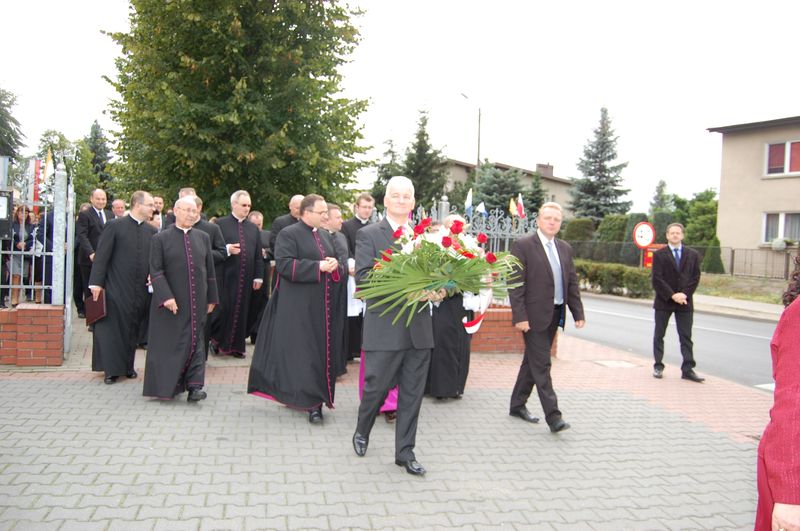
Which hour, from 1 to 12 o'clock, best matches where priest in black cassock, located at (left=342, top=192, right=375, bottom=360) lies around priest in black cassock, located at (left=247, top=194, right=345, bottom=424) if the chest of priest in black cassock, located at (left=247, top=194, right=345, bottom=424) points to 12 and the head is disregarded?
priest in black cassock, located at (left=342, top=192, right=375, bottom=360) is roughly at 8 o'clock from priest in black cassock, located at (left=247, top=194, right=345, bottom=424).

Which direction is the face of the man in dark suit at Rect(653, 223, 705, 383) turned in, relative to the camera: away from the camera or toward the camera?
toward the camera

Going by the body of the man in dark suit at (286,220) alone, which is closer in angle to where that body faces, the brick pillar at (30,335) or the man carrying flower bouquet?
the man carrying flower bouquet

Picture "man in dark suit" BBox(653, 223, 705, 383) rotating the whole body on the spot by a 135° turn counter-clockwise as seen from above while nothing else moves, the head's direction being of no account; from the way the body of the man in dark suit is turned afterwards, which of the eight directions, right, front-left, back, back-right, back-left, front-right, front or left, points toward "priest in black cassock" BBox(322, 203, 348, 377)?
back

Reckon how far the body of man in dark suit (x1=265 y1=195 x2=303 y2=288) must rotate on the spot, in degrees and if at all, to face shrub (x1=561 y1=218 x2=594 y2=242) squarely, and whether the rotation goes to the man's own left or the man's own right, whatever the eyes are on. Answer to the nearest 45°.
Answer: approximately 90° to the man's own left

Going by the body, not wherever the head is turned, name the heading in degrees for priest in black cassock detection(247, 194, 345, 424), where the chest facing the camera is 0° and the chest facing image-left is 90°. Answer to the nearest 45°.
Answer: approximately 315°

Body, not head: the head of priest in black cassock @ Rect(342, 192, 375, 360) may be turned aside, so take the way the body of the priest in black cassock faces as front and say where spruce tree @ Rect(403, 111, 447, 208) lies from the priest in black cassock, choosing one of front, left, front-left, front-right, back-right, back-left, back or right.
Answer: back-left

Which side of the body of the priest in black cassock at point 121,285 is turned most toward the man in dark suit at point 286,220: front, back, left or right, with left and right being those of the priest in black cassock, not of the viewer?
left

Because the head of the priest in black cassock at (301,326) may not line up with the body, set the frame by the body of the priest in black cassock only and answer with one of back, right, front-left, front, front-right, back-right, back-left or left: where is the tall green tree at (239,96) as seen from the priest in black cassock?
back-left

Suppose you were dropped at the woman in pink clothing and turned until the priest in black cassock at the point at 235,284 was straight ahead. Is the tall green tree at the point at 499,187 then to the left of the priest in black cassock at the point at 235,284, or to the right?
right

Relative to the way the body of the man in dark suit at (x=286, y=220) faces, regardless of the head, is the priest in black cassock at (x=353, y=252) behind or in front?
in front

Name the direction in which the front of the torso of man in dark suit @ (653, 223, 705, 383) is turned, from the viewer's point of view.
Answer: toward the camera

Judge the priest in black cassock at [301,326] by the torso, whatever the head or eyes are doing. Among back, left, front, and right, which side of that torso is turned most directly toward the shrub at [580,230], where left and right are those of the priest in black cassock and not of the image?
left

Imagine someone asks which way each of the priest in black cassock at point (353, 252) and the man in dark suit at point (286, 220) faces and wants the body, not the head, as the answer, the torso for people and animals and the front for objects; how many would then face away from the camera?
0

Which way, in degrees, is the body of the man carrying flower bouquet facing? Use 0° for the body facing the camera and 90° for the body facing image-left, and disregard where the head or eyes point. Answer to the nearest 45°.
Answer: approximately 315°
